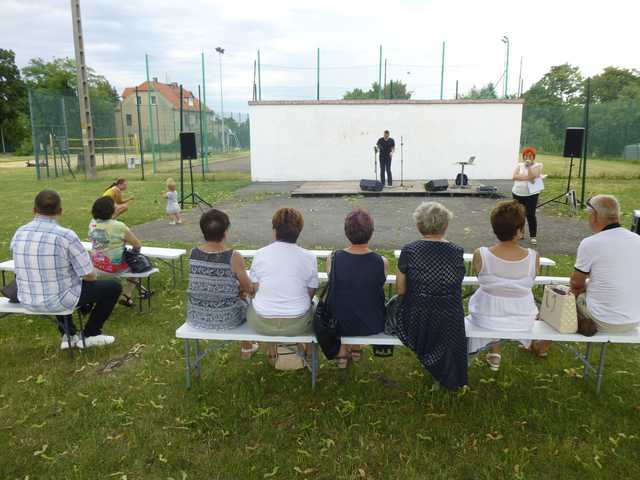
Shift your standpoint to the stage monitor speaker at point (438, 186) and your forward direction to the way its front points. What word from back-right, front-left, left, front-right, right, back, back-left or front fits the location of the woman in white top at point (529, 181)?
back

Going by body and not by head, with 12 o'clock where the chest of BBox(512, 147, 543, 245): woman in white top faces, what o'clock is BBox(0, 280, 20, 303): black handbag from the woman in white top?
The black handbag is roughly at 1 o'clock from the woman in white top.

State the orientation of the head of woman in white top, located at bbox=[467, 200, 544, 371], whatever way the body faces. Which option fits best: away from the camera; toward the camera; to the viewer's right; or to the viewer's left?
away from the camera

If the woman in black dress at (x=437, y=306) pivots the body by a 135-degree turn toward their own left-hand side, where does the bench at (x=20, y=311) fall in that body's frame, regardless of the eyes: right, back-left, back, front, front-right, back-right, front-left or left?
front-right

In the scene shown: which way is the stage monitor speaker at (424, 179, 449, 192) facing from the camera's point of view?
away from the camera

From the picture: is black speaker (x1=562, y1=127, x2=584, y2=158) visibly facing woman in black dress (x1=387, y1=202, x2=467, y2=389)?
yes

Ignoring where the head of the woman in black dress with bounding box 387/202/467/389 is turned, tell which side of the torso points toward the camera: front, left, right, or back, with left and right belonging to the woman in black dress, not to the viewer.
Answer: back

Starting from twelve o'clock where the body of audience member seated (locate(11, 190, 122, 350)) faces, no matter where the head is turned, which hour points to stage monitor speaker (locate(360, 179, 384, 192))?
The stage monitor speaker is roughly at 12 o'clock from the audience member seated.

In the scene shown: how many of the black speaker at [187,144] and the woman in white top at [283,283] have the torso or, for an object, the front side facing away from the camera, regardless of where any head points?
1

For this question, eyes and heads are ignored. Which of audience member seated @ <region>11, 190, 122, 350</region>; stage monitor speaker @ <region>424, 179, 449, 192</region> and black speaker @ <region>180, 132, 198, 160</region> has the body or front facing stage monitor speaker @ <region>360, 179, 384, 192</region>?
the audience member seated

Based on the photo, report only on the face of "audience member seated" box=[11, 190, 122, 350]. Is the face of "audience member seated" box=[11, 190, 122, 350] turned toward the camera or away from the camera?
away from the camera

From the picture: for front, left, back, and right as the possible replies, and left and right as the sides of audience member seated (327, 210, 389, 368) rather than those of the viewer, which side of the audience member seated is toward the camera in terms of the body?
back

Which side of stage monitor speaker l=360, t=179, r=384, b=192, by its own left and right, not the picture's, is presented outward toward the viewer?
back

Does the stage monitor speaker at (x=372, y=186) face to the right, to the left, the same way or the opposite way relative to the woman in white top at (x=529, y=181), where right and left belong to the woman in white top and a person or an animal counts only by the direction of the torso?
the opposite way

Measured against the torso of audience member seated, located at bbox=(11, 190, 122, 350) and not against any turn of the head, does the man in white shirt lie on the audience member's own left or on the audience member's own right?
on the audience member's own right

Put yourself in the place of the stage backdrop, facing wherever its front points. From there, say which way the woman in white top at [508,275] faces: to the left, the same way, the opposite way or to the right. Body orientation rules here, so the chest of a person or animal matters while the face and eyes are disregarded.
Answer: the opposite way

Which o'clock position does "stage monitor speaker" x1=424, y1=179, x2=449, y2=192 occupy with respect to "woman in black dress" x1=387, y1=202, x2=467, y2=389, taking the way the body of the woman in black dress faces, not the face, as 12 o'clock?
The stage monitor speaker is roughly at 12 o'clock from the woman in black dress.

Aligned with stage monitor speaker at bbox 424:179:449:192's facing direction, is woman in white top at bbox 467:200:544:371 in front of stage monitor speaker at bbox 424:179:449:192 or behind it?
behind

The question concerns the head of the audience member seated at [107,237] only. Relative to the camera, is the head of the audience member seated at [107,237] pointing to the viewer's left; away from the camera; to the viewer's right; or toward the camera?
away from the camera

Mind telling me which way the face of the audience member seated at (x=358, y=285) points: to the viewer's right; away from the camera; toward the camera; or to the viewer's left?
away from the camera
